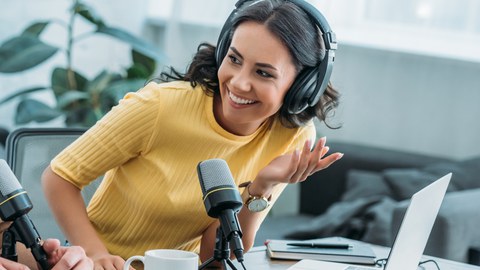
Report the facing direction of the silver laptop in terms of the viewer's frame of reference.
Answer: facing away from the viewer and to the left of the viewer

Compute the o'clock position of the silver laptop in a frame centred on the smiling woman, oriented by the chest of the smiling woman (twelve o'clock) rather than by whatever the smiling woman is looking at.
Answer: The silver laptop is roughly at 10 o'clock from the smiling woman.

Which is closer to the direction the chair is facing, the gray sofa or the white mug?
the white mug

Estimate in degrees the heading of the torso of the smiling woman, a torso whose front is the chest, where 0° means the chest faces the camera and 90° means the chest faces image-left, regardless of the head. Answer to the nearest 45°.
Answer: approximately 0°

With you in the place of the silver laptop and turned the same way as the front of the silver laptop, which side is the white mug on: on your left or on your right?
on your left

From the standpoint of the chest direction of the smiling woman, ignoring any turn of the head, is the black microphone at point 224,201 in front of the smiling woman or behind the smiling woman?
in front

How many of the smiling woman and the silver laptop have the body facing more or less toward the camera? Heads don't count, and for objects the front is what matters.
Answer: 1

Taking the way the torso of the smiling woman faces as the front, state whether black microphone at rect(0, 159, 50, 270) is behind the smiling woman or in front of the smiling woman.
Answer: in front

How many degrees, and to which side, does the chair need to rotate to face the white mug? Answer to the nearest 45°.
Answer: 0° — it already faces it

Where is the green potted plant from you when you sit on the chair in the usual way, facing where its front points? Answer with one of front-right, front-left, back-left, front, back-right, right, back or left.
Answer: back

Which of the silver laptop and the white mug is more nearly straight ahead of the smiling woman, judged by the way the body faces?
the white mug
